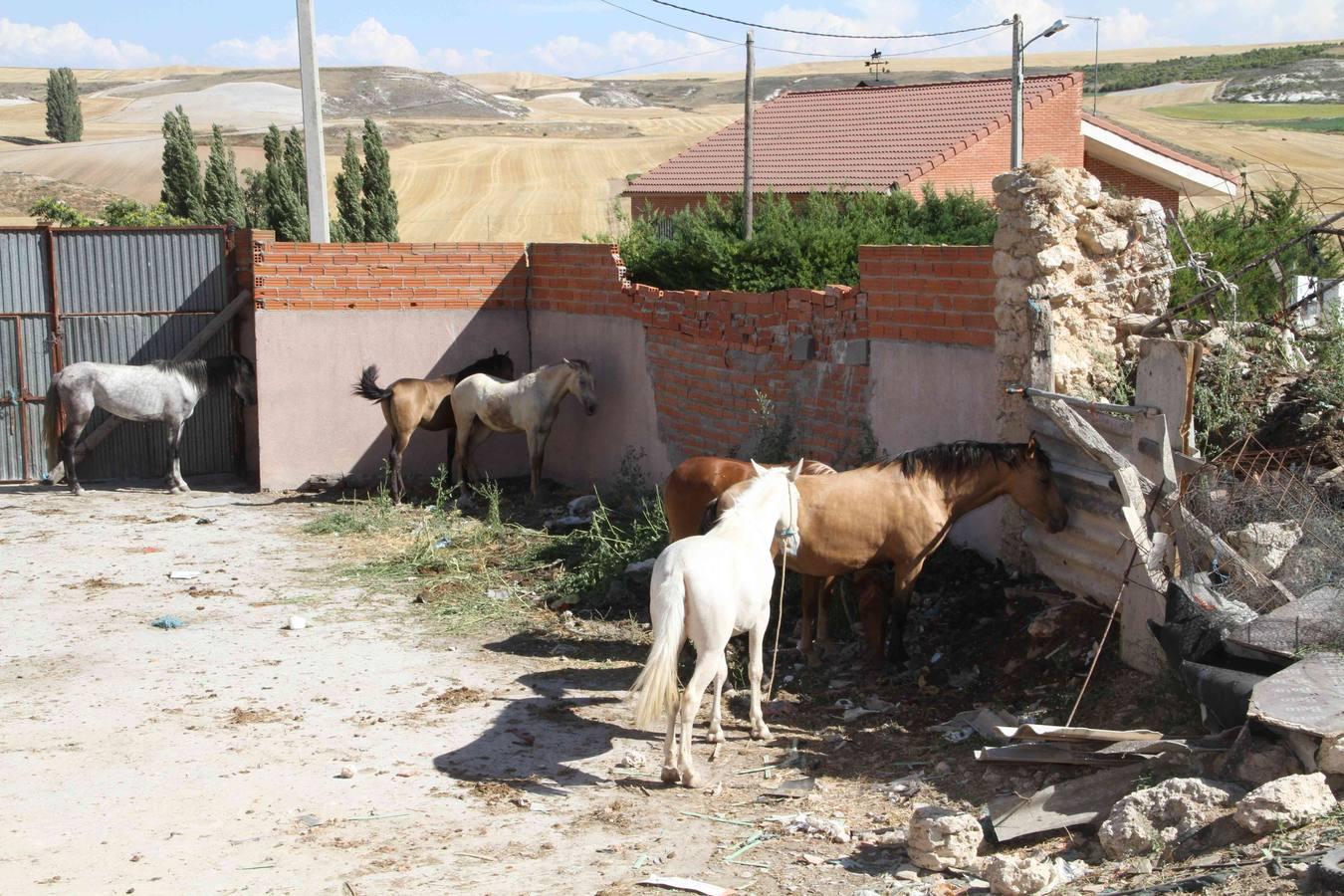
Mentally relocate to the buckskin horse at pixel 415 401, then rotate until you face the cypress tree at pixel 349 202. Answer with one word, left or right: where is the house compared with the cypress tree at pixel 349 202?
right

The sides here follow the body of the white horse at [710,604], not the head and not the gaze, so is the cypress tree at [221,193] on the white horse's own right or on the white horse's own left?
on the white horse's own left

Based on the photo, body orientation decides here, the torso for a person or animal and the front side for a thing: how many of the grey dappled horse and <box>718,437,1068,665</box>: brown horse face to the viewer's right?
2

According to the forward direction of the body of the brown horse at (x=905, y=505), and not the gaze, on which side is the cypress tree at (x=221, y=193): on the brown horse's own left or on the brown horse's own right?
on the brown horse's own left

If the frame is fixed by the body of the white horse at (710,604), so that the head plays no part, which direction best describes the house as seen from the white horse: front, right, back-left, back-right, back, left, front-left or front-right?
front-left

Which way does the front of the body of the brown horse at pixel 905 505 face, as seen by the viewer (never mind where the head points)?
to the viewer's right

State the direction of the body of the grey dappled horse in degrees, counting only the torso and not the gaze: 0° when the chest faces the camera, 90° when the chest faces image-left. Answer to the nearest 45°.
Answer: approximately 270°

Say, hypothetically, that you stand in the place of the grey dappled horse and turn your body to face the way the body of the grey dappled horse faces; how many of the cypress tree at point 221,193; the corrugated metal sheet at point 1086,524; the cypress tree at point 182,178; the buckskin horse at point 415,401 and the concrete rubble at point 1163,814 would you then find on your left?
2

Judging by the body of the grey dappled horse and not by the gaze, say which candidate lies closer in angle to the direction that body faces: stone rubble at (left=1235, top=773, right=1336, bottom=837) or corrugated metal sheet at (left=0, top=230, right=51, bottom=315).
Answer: the stone rubble

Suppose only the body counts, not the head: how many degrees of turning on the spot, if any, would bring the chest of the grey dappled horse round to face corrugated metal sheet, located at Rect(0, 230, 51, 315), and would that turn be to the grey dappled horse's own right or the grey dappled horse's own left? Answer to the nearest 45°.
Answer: approximately 135° to the grey dappled horse's own left

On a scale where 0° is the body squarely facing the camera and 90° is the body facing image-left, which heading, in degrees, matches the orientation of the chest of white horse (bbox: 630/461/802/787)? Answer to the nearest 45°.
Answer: approximately 225°
